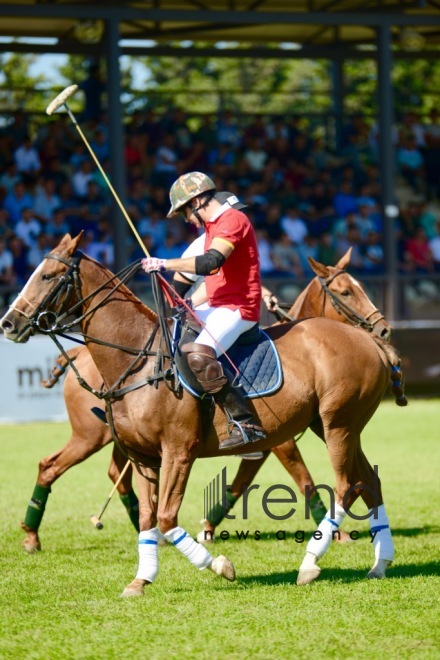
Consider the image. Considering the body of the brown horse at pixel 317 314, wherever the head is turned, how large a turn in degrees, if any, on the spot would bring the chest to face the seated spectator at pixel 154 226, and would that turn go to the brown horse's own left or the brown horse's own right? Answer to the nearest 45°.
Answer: approximately 90° to the brown horse's own left

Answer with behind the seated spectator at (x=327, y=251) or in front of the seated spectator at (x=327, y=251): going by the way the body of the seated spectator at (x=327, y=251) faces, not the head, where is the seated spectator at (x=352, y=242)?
behind

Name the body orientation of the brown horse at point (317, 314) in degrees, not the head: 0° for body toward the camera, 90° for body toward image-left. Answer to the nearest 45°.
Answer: approximately 270°

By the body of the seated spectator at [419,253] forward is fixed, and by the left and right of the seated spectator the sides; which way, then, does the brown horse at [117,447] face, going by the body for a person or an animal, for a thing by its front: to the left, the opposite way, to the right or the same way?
to the left

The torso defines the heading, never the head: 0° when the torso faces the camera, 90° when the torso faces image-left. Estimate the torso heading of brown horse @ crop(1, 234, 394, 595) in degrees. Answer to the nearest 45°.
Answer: approximately 90°

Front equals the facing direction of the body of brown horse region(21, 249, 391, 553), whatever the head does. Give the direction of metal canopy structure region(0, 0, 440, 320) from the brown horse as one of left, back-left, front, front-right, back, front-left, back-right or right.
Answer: left

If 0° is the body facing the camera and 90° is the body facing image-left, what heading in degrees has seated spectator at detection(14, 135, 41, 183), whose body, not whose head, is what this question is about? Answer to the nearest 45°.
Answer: approximately 0°

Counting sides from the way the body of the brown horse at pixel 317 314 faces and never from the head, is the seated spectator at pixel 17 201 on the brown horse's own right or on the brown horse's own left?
on the brown horse's own left

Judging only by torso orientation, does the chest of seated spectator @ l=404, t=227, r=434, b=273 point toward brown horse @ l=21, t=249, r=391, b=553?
yes

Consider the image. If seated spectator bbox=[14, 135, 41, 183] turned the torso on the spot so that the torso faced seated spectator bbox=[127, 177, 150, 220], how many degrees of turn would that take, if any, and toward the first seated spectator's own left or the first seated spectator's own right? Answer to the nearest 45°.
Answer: approximately 90° to the first seated spectator's own left

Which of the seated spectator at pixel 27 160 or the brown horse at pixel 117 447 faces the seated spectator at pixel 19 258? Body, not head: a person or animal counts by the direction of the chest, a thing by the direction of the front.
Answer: the seated spectator at pixel 27 160

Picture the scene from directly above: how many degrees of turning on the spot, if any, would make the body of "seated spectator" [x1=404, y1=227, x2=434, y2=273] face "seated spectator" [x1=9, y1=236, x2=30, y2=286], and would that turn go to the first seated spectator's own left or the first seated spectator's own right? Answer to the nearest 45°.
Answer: approximately 45° to the first seated spectator's own right

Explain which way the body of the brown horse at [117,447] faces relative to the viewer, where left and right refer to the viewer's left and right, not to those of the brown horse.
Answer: facing to the right of the viewer
